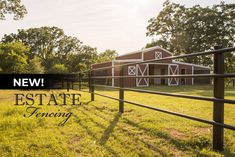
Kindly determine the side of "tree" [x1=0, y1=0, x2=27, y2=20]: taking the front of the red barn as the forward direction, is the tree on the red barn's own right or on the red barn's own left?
on the red barn's own right

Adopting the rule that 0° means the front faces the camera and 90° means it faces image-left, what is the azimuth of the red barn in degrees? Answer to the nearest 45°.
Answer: approximately 315°

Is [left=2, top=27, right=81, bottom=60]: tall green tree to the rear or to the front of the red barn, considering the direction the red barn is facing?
to the rear

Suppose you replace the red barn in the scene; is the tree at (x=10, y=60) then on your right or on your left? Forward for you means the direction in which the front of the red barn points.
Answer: on your right
